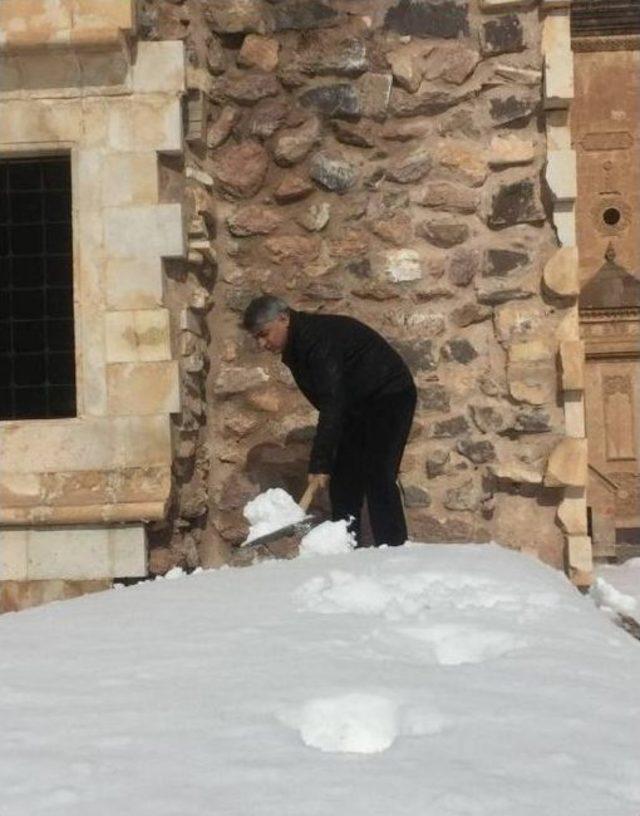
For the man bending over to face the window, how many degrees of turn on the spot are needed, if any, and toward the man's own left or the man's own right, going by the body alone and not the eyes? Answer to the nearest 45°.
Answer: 0° — they already face it

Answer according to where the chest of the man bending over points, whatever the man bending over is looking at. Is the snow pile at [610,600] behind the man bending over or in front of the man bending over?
behind

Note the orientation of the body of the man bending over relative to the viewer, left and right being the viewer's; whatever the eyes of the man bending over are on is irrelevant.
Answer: facing to the left of the viewer

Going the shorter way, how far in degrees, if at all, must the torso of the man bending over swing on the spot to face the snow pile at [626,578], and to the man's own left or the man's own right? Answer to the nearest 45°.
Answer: approximately 135° to the man's own right
